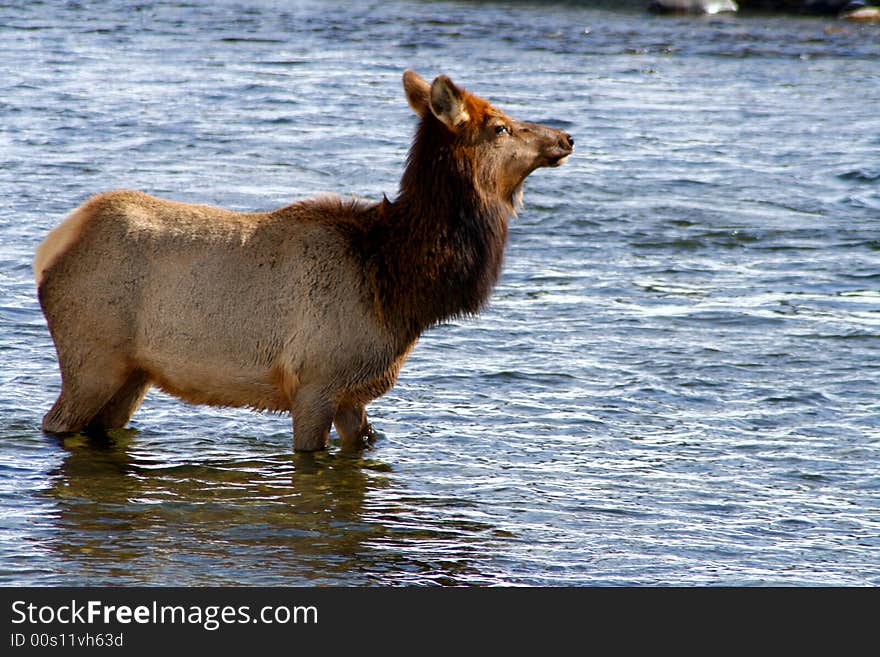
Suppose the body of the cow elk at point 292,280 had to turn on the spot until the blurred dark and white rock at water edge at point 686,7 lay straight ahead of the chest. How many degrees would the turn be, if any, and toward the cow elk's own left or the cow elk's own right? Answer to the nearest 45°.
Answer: approximately 90° to the cow elk's own left

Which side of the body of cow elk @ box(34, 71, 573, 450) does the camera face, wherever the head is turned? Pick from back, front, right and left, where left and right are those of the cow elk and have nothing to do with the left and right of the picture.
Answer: right
